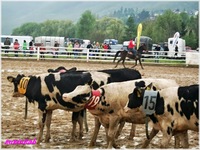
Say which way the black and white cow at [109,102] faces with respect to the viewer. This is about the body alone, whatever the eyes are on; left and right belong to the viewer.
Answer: facing to the left of the viewer

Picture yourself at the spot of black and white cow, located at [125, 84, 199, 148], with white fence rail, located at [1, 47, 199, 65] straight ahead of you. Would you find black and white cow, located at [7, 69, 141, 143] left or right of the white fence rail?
left

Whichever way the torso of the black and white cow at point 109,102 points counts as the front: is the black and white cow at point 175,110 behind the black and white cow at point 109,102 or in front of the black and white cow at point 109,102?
behind

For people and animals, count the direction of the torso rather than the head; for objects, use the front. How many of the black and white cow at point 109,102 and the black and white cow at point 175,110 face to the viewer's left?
2

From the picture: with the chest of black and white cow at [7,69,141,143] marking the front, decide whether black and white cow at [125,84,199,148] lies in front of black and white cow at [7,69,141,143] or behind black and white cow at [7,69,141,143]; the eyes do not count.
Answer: behind

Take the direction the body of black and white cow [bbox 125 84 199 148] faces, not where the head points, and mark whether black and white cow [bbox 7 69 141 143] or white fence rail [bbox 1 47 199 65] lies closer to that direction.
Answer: the black and white cow

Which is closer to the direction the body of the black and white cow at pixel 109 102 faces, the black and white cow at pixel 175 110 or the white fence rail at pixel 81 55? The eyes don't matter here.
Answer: the white fence rail

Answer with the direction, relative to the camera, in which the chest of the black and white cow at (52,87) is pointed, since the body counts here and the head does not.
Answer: to the viewer's left

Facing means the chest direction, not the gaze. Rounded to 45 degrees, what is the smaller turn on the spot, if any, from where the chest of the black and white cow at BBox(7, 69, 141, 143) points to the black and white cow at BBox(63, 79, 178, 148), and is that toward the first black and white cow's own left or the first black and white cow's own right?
approximately 135° to the first black and white cow's own left

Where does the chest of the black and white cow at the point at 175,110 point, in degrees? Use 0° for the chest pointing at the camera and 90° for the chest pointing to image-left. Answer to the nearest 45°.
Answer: approximately 90°

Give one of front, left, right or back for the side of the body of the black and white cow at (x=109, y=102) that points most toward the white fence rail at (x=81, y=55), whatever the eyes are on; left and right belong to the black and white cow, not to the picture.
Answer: right

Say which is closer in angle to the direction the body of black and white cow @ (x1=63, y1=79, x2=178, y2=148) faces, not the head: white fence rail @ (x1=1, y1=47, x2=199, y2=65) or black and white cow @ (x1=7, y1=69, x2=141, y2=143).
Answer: the black and white cow
